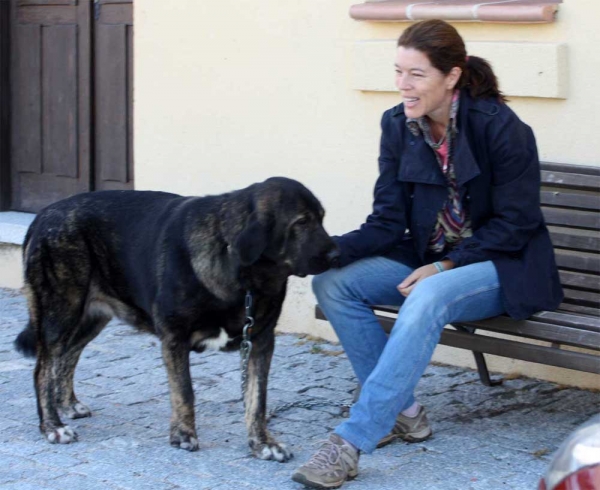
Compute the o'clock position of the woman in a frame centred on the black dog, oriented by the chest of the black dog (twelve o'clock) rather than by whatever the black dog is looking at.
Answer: The woman is roughly at 11 o'clock from the black dog.

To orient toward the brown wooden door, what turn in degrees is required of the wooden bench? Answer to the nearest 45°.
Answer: approximately 90° to its right

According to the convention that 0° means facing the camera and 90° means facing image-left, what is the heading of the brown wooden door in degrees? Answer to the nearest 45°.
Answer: approximately 0°

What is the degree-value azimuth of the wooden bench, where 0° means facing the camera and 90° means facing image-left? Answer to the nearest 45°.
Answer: approximately 45°

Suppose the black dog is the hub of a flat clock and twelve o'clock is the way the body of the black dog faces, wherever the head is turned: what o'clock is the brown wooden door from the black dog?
The brown wooden door is roughly at 7 o'clock from the black dog.

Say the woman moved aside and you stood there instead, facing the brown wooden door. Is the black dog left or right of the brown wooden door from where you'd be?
left

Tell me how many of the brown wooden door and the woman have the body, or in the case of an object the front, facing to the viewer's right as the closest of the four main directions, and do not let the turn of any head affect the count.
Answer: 0

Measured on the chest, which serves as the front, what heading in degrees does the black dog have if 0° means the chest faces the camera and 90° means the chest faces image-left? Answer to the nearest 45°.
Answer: approximately 315°

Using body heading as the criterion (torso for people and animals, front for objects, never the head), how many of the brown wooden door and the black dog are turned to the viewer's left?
0

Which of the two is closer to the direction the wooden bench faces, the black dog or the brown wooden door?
the black dog

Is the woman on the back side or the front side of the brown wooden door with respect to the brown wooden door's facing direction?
on the front side
